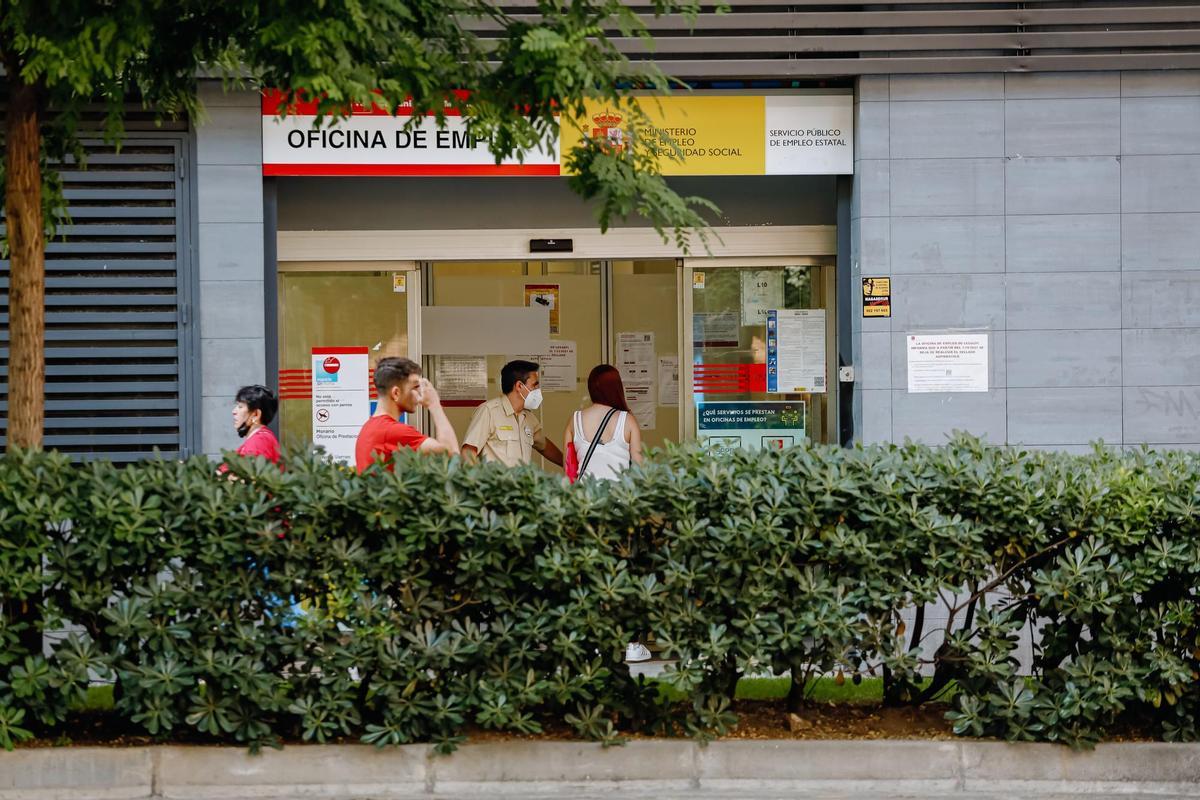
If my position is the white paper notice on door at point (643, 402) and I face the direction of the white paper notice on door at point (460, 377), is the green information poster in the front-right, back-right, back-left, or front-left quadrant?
back-left

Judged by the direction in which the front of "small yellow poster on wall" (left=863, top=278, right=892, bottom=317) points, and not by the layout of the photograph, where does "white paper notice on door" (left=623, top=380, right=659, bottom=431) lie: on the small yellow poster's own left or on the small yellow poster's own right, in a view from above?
on the small yellow poster's own right

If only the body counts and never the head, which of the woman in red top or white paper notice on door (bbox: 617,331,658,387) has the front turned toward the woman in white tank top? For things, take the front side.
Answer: the white paper notice on door

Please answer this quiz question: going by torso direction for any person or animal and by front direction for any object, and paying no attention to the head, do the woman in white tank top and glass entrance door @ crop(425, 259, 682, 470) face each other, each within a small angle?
yes

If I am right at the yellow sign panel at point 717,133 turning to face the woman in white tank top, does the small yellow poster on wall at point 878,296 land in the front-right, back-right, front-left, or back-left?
back-left

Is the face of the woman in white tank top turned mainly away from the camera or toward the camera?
away from the camera

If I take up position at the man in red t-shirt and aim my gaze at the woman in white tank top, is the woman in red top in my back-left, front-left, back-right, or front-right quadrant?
back-left

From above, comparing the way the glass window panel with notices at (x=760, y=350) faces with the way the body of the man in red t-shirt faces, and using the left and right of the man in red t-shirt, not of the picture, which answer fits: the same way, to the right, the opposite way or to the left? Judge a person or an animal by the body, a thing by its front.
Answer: to the right

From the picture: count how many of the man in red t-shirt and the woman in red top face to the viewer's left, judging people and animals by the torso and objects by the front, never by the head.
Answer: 1

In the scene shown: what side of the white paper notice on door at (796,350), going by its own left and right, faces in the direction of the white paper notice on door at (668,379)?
right

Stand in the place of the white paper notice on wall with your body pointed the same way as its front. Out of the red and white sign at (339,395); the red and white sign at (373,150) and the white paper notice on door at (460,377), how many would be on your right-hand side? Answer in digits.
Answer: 3

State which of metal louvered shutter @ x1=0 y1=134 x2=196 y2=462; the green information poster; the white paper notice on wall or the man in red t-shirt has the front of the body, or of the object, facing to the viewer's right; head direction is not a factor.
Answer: the man in red t-shirt

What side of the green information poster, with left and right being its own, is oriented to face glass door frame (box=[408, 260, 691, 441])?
right

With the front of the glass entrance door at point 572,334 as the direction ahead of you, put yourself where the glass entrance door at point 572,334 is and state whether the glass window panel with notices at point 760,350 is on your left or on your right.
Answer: on your left

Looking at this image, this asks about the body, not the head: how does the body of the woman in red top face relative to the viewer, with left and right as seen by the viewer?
facing to the left of the viewer

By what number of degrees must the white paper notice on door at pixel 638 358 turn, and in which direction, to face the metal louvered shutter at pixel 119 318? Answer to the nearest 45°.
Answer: approximately 45° to its right
